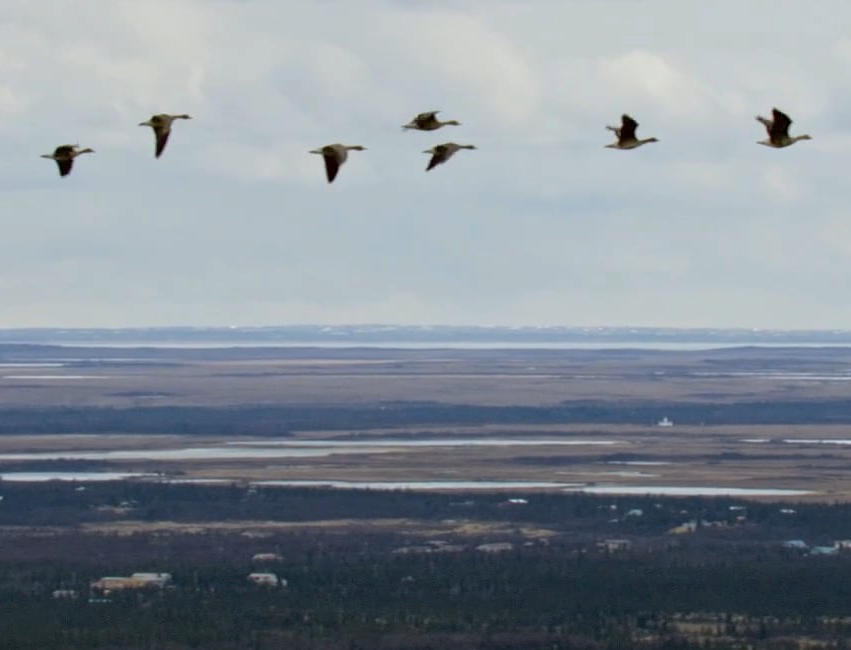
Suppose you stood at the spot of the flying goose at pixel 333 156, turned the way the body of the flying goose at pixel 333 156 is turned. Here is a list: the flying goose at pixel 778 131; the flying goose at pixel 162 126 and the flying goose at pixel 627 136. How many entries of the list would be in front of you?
2

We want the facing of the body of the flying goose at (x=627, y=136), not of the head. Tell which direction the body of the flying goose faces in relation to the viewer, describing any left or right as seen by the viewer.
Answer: facing to the right of the viewer

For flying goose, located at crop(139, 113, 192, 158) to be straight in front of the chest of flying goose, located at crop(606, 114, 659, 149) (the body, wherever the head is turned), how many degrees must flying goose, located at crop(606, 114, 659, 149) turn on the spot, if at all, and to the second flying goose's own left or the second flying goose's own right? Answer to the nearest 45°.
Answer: approximately 180°

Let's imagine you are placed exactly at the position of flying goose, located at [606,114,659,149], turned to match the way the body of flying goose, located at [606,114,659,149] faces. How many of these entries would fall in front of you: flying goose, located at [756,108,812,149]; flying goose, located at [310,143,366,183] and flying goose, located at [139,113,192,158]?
1

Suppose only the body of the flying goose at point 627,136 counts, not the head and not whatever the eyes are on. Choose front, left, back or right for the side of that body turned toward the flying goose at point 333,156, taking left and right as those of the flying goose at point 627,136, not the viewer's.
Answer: back

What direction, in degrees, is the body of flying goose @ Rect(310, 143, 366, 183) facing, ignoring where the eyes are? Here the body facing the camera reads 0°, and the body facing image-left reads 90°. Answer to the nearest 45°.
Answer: approximately 270°

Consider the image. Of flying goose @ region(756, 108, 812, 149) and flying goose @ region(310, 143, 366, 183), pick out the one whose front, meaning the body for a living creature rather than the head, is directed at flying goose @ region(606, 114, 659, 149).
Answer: flying goose @ region(310, 143, 366, 183)

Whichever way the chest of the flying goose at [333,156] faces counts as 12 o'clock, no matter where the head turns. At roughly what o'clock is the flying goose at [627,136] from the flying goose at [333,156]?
the flying goose at [627,136] is roughly at 12 o'clock from the flying goose at [333,156].

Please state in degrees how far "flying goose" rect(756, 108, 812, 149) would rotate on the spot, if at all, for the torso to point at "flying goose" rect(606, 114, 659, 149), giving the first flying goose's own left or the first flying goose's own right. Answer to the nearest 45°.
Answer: approximately 180°

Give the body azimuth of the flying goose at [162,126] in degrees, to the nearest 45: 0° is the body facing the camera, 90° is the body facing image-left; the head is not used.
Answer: approximately 270°

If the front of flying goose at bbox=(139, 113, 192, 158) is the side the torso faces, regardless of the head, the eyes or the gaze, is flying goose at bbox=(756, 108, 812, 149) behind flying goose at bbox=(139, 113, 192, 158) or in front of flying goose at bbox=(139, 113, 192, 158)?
in front

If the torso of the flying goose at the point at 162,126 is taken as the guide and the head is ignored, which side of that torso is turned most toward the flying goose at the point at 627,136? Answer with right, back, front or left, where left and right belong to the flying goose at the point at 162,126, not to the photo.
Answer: front
